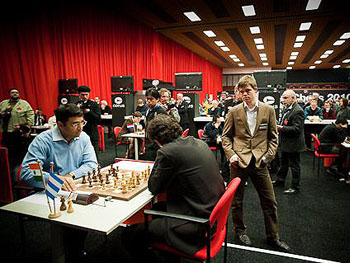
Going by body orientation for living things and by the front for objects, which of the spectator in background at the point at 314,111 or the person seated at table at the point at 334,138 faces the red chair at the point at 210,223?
the spectator in background

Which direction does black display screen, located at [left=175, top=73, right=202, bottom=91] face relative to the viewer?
toward the camera

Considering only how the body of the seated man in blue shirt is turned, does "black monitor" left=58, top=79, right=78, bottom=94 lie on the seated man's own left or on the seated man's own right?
on the seated man's own left

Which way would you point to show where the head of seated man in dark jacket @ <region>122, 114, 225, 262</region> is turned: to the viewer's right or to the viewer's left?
to the viewer's left

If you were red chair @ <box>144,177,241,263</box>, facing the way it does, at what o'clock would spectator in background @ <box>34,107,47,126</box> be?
The spectator in background is roughly at 12 o'clock from the red chair.

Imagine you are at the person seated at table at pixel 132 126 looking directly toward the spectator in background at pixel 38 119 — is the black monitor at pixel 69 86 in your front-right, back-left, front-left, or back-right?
front-right

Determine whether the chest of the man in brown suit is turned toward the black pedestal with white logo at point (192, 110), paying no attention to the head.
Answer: no

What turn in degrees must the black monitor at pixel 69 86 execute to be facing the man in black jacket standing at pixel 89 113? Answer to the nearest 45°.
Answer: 0° — it already faces them

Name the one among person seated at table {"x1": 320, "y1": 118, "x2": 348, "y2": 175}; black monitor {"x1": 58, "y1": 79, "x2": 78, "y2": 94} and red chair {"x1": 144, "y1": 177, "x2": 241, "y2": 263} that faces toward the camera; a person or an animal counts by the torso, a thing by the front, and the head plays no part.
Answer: the black monitor

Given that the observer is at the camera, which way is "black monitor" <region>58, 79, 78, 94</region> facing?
facing the viewer
